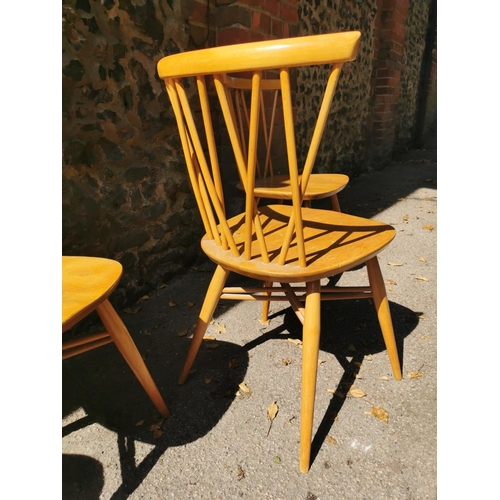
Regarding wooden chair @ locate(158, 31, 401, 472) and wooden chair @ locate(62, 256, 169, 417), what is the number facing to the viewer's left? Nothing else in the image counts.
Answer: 0

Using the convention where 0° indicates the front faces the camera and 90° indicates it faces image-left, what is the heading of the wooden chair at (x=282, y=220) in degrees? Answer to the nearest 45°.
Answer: approximately 225°
